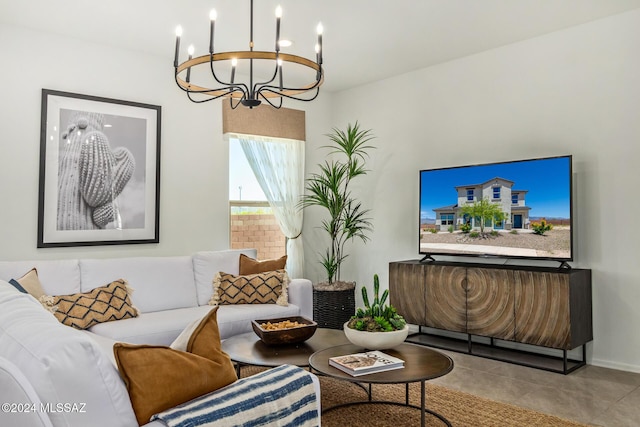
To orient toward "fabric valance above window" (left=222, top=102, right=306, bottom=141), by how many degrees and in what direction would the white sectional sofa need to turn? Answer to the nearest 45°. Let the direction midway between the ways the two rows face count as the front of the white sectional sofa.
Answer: approximately 90° to its left

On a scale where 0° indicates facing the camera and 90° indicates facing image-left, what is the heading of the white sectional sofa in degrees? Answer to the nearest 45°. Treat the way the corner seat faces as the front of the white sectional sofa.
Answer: approximately 315°

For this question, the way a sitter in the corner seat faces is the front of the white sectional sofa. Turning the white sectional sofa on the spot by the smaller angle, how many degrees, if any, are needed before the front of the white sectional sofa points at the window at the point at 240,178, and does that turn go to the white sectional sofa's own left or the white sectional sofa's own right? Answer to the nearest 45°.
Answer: approximately 90° to the white sectional sofa's own left

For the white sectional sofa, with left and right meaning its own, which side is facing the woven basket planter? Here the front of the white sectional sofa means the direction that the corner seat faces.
left

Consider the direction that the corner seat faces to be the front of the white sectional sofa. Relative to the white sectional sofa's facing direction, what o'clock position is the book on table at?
The book on table is roughly at 12 o'clock from the white sectional sofa.

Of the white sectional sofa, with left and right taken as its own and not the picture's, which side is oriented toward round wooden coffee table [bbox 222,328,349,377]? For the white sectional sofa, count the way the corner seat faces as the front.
front

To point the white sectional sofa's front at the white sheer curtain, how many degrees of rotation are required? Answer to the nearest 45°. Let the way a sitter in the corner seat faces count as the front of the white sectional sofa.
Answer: approximately 90° to its left
